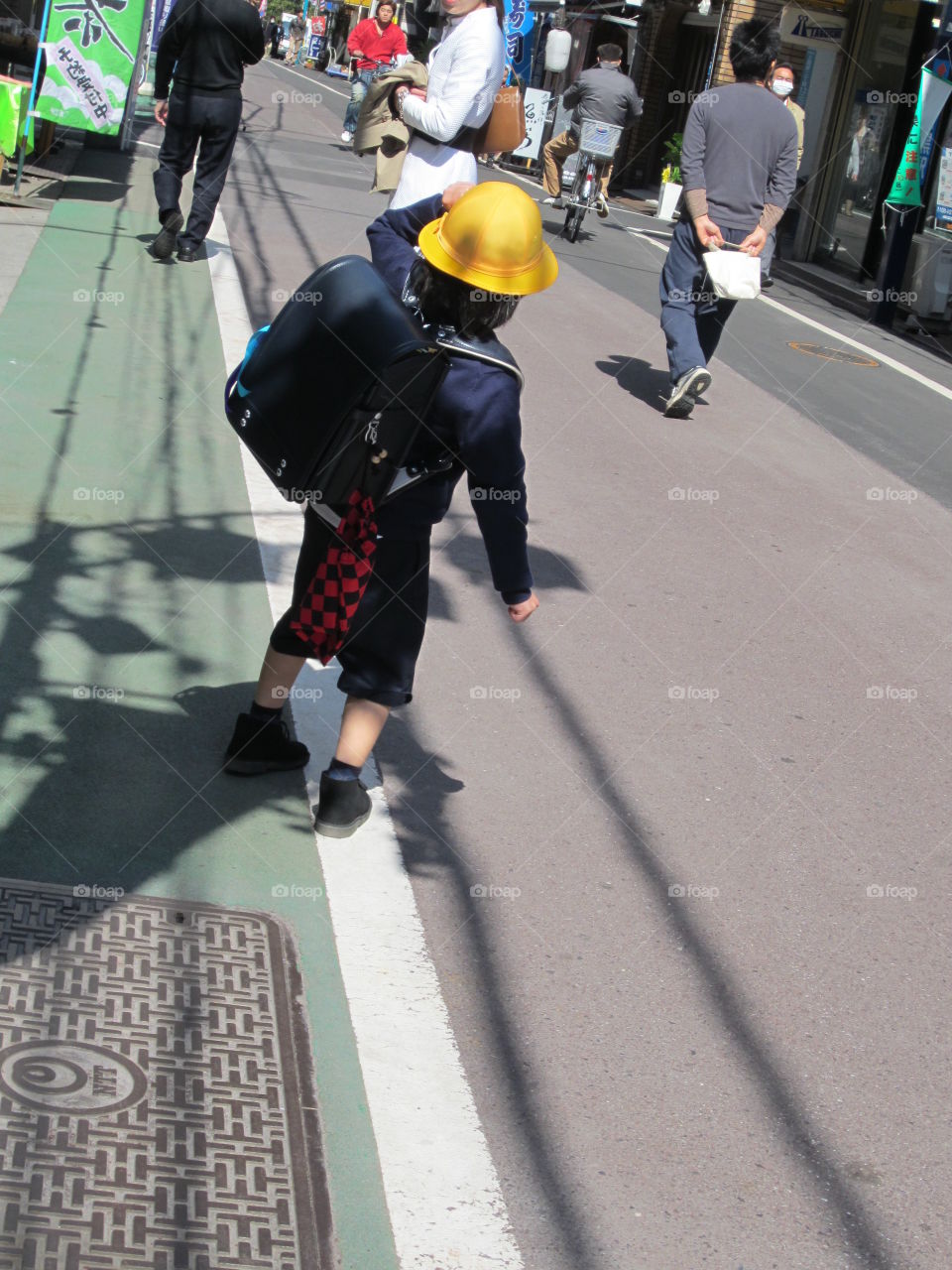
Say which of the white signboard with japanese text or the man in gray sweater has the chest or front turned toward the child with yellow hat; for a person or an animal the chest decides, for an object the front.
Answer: the white signboard with japanese text

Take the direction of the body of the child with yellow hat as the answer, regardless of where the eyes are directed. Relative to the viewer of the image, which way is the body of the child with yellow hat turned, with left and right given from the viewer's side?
facing away from the viewer and to the right of the viewer

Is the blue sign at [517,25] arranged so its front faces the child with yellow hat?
yes

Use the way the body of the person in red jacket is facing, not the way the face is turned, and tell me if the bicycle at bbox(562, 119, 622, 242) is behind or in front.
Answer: in front

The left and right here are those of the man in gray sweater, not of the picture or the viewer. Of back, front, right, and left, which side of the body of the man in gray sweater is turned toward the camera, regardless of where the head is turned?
back

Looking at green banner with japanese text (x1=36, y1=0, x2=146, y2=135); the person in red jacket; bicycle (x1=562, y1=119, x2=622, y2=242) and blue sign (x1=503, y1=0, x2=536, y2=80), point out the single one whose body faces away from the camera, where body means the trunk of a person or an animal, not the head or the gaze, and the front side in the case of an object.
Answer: the bicycle

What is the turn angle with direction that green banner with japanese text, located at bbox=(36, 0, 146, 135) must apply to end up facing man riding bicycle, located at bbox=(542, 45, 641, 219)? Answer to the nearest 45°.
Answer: approximately 135° to its left

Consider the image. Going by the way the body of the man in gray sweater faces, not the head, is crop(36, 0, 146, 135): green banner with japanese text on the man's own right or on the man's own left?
on the man's own left

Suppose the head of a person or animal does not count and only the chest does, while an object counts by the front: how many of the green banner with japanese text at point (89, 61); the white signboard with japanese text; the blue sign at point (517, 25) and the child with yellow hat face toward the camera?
3

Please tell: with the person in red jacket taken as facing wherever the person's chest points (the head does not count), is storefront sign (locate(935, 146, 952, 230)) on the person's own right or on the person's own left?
on the person's own left

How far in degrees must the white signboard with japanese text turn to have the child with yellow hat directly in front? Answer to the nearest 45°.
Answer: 0° — it already faces them

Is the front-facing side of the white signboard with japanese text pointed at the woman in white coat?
yes

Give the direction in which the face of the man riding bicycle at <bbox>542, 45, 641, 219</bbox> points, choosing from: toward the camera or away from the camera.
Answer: away from the camera
